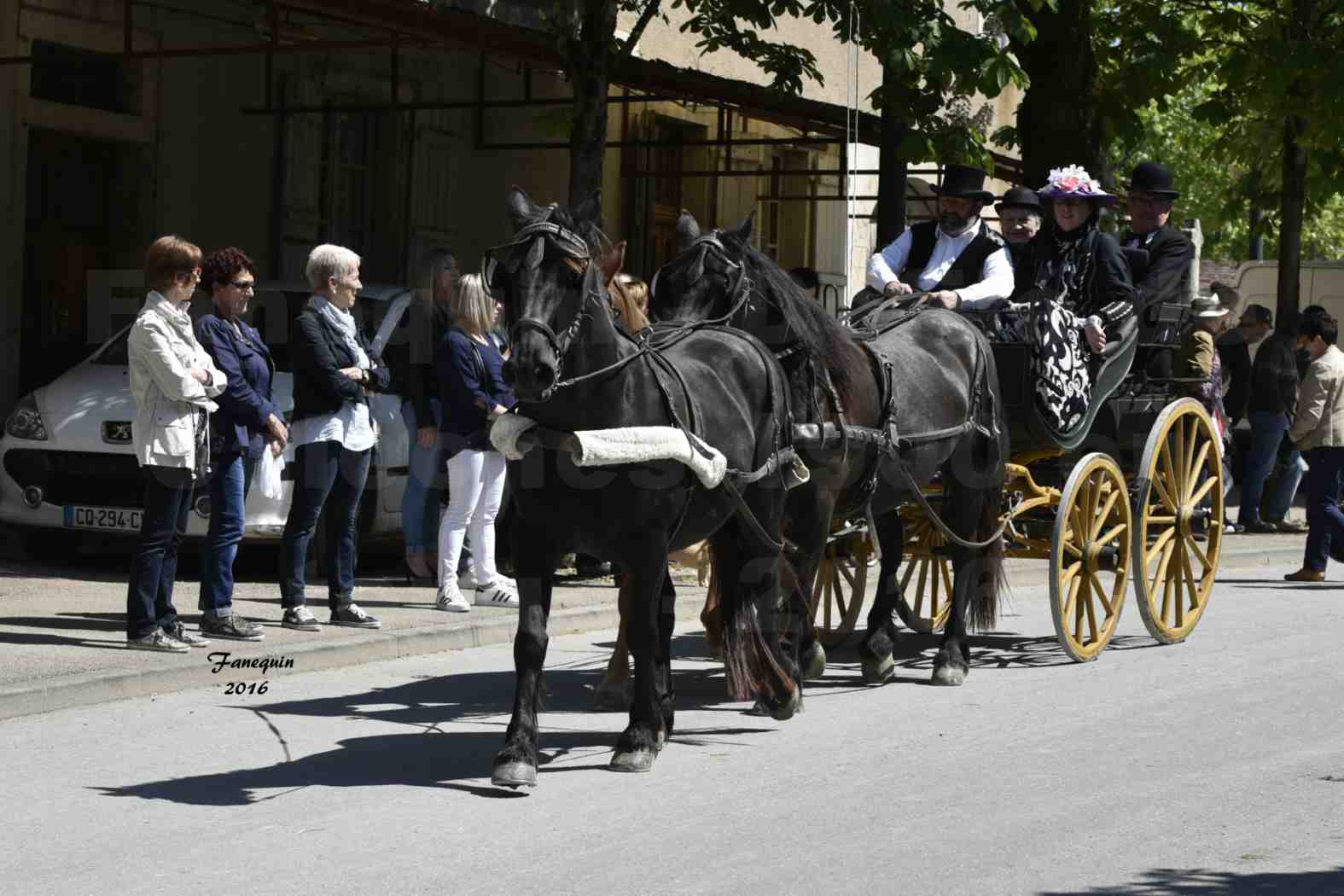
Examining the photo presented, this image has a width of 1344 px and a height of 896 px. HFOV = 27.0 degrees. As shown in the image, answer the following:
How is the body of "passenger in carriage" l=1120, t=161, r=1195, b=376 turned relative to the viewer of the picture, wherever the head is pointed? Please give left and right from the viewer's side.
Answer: facing the viewer and to the left of the viewer

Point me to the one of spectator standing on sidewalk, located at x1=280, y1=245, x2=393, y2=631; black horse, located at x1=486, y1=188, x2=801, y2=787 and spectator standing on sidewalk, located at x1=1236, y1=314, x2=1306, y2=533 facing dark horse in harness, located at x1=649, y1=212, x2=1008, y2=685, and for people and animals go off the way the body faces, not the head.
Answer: spectator standing on sidewalk, located at x1=280, y1=245, x2=393, y2=631

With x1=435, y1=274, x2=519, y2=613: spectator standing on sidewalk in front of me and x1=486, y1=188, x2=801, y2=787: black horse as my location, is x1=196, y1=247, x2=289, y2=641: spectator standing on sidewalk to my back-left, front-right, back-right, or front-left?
front-left

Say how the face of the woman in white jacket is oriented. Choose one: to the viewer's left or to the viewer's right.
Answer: to the viewer's right

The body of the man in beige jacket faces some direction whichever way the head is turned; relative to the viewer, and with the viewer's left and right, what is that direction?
facing to the left of the viewer

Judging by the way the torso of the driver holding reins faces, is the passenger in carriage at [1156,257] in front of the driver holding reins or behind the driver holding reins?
behind

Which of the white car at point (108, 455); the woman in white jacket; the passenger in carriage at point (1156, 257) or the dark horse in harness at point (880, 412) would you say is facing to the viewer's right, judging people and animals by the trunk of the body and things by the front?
the woman in white jacket

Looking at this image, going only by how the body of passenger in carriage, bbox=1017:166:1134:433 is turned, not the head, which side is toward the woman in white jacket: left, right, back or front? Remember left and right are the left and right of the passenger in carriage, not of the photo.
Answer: front

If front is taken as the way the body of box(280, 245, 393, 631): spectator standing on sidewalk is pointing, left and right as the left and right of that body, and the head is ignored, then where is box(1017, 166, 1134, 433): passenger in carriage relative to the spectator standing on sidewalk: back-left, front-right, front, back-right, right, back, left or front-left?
front-left

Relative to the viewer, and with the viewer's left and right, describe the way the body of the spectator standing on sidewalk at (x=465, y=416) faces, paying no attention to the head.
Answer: facing the viewer and to the right of the viewer

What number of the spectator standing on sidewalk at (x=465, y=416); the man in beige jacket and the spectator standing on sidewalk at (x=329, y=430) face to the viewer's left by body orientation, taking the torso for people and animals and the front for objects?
1

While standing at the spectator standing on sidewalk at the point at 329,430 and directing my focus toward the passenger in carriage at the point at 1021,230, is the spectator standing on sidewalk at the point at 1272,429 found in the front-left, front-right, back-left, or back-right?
front-left

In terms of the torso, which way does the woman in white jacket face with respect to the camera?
to the viewer's right

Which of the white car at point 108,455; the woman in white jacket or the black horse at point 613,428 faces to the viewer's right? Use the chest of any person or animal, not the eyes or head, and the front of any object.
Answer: the woman in white jacket
